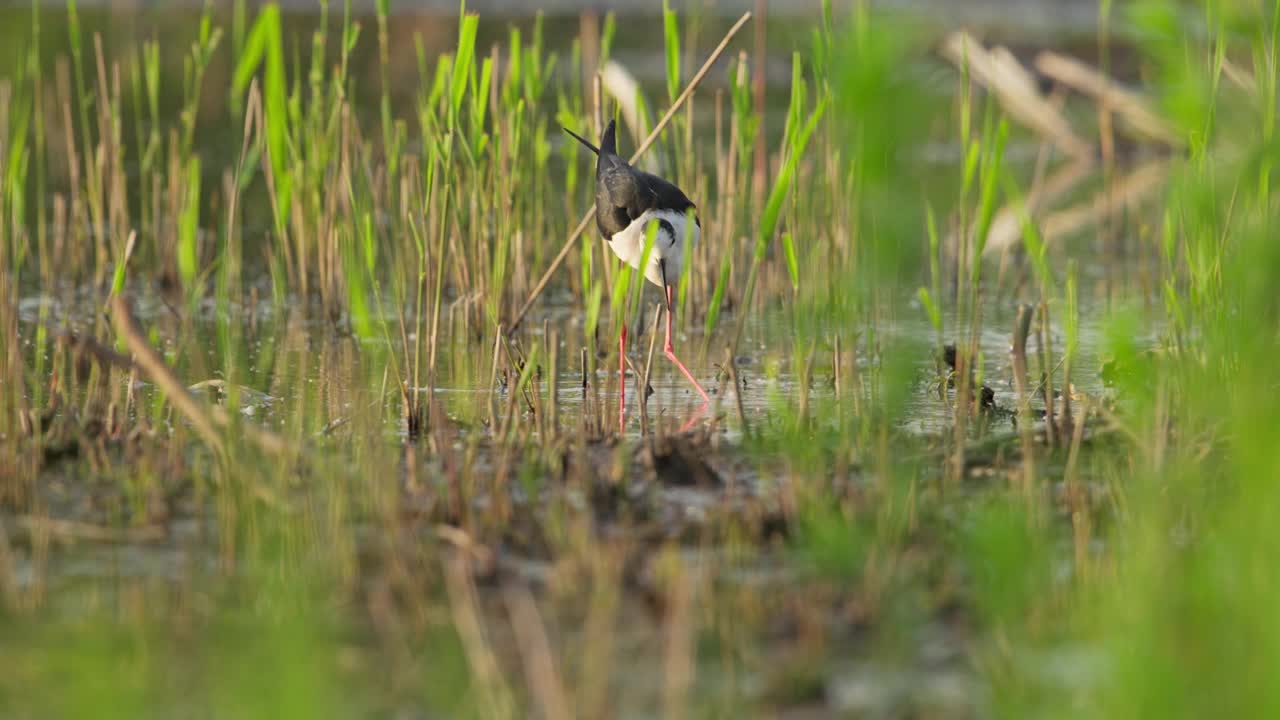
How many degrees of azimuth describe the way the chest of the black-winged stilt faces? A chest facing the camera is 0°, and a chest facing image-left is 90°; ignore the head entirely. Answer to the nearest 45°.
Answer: approximately 315°

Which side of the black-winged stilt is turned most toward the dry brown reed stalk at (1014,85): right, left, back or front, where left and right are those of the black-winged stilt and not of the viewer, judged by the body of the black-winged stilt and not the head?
left

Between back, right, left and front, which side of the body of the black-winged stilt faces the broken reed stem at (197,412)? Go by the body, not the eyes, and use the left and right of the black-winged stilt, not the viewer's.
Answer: right

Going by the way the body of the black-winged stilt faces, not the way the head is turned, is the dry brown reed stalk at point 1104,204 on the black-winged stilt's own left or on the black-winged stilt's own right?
on the black-winged stilt's own left

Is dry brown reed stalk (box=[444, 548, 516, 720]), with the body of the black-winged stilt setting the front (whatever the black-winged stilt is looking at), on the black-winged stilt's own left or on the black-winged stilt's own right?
on the black-winged stilt's own right

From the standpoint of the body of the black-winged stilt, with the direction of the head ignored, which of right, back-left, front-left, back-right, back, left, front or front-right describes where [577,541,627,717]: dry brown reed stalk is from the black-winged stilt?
front-right

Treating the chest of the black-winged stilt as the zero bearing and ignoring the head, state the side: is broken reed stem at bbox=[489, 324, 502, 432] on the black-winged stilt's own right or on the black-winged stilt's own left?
on the black-winged stilt's own right

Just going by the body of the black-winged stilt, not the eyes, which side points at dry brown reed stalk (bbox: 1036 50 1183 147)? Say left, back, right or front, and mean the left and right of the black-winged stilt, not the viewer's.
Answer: left
